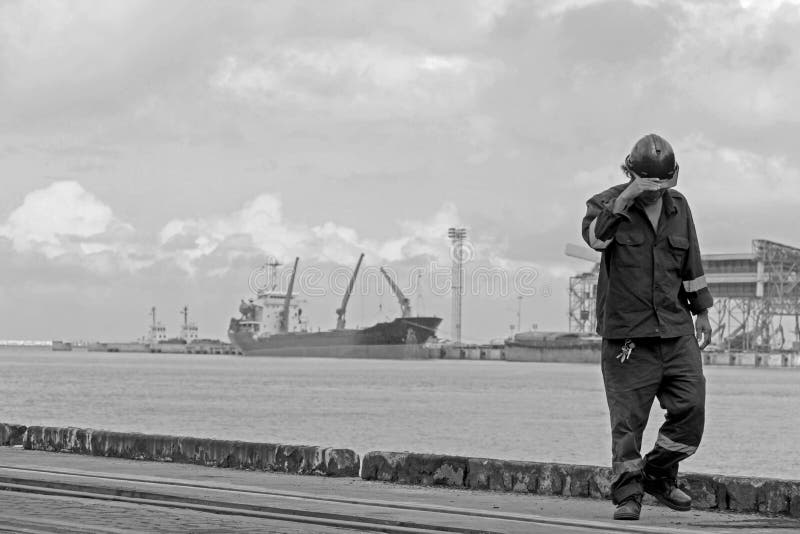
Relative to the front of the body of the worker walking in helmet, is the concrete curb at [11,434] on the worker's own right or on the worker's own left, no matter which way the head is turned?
on the worker's own right

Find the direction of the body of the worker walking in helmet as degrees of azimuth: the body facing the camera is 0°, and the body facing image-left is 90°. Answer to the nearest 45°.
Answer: approximately 0°

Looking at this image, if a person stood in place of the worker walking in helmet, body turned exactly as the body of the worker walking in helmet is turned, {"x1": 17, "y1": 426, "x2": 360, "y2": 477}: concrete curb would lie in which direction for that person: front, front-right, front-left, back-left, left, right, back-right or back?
back-right
